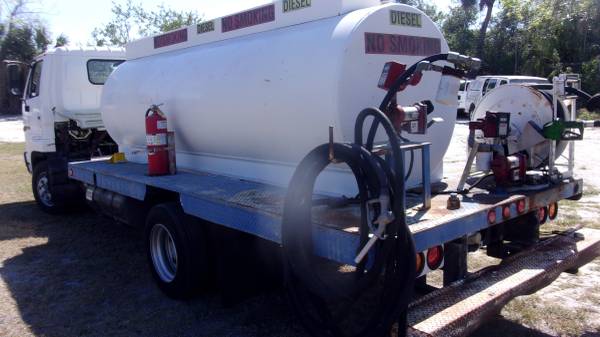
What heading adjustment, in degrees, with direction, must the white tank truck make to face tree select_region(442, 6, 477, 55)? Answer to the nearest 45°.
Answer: approximately 45° to its right

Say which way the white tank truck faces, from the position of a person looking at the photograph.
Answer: facing away from the viewer and to the left of the viewer

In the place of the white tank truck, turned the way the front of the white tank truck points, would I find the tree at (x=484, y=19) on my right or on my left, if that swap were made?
on my right
